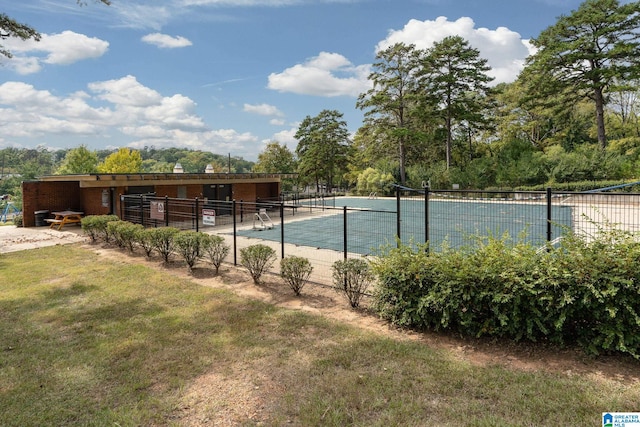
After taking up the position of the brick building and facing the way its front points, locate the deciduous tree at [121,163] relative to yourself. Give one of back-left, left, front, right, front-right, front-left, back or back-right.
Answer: back-left

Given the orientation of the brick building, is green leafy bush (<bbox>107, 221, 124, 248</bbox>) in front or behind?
in front

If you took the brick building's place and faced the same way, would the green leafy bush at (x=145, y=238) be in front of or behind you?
in front

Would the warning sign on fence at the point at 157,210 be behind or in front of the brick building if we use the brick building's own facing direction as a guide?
in front

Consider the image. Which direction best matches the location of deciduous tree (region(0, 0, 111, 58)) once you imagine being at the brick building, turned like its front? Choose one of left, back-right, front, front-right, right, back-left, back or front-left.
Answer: front-right
